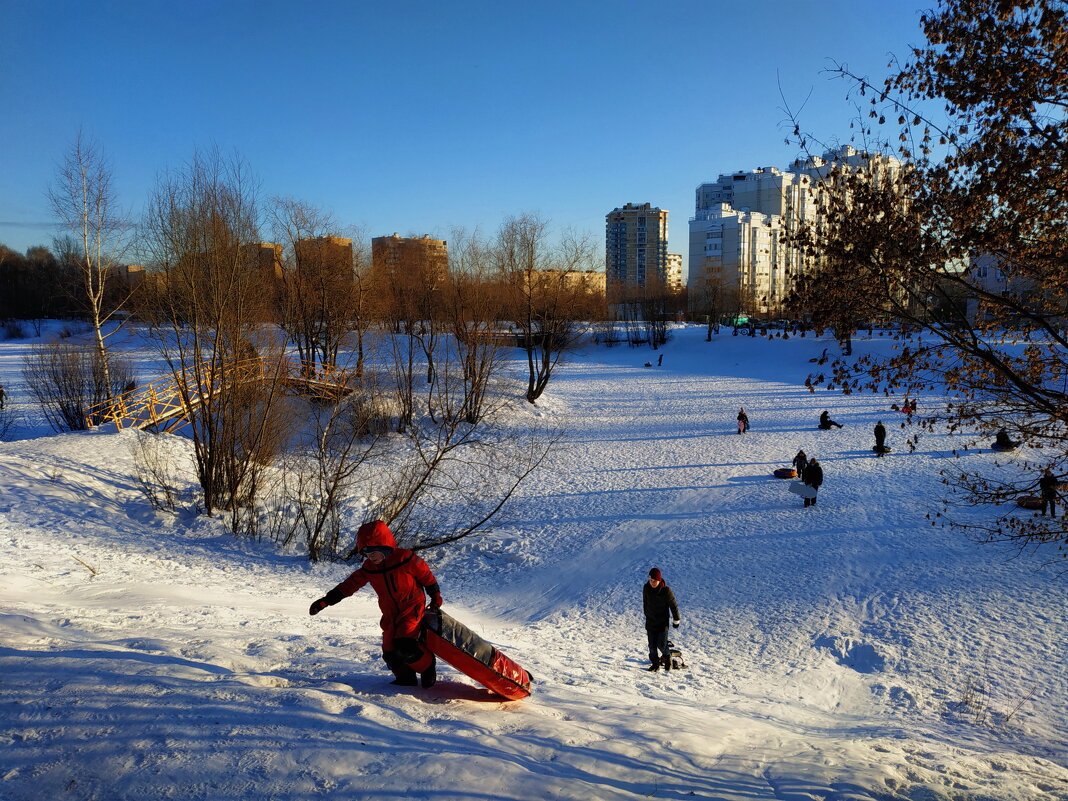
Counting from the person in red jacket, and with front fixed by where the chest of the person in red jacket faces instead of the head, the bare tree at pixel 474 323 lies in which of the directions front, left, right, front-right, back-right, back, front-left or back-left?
back-right

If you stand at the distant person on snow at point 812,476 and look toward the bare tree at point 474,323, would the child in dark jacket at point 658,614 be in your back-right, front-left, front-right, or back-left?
back-left

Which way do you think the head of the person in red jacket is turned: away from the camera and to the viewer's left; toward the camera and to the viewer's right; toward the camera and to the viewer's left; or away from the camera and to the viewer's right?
toward the camera and to the viewer's left

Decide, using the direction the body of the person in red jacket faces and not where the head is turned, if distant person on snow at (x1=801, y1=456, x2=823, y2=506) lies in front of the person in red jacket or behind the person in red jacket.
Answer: behind

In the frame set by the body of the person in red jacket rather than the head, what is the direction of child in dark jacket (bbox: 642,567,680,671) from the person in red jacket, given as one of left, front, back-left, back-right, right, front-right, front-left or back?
back

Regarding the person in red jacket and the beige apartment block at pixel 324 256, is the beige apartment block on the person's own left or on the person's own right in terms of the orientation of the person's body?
on the person's own right

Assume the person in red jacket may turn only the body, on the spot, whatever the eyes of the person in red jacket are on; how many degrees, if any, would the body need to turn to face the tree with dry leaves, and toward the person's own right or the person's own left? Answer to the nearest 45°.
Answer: approximately 135° to the person's own left

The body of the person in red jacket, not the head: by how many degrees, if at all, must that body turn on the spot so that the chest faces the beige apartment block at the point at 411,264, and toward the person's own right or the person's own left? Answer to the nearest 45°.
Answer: approximately 135° to the person's own right

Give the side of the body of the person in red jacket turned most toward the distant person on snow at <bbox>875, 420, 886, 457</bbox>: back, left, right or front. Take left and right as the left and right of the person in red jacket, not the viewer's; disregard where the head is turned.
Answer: back

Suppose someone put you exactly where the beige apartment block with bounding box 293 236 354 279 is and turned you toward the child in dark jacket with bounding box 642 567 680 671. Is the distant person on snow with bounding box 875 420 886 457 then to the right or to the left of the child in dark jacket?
left

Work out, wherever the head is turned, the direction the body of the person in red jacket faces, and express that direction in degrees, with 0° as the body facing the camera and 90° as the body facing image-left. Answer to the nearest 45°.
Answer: approximately 45°
